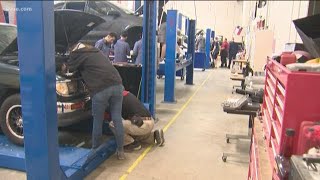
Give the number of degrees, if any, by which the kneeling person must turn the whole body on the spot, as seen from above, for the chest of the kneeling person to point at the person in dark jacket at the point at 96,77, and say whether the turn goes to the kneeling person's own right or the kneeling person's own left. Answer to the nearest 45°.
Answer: approximately 45° to the kneeling person's own left

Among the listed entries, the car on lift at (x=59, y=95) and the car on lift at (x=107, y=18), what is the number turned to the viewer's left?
0

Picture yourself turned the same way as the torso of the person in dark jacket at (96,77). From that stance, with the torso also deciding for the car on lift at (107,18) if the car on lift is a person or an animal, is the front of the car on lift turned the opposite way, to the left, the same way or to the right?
the opposite way

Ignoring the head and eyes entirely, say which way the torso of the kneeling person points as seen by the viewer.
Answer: to the viewer's left

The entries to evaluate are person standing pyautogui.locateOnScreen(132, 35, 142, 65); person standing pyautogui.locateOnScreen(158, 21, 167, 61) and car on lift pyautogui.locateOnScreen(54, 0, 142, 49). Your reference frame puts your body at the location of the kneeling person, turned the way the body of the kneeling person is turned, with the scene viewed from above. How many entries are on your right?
3

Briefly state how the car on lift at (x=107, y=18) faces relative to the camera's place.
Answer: facing the viewer and to the right of the viewer

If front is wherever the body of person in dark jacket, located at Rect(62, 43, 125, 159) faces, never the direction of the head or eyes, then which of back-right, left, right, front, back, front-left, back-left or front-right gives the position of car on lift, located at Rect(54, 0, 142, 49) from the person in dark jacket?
front-right

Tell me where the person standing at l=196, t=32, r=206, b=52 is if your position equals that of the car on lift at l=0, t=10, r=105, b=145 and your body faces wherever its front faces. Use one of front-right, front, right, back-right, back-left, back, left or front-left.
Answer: left

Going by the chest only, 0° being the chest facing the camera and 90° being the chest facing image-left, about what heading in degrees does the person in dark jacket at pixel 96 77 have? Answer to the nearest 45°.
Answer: approximately 135°

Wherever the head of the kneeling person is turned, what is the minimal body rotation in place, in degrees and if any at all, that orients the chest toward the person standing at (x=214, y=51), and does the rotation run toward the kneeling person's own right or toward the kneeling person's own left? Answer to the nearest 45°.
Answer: approximately 90° to the kneeling person's own right

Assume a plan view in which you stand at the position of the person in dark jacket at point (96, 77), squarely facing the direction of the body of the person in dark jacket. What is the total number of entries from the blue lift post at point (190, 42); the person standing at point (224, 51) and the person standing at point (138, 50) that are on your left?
0
